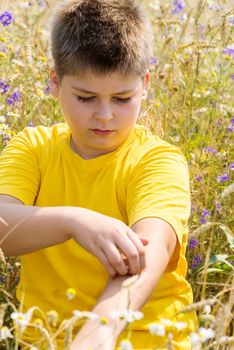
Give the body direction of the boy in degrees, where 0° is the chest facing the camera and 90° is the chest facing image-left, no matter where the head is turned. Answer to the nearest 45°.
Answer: approximately 0°

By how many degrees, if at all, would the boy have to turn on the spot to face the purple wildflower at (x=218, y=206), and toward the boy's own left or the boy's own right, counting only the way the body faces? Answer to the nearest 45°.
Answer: approximately 135° to the boy's own left

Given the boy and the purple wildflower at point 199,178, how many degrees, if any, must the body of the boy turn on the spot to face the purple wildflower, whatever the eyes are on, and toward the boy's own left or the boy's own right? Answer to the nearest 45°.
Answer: approximately 135° to the boy's own left

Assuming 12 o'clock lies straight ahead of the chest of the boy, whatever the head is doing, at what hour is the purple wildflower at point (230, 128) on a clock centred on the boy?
The purple wildflower is roughly at 7 o'clock from the boy.

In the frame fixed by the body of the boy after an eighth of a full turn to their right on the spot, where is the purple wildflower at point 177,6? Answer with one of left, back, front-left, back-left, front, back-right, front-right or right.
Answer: back-right

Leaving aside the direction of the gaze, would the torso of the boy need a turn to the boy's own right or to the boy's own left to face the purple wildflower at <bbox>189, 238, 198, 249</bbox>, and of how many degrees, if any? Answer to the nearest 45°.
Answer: approximately 135° to the boy's own left

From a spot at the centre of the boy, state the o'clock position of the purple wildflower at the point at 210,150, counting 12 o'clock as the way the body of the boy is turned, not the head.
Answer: The purple wildflower is roughly at 7 o'clock from the boy.

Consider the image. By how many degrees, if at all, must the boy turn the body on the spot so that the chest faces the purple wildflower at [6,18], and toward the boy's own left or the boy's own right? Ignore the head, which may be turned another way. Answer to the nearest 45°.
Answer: approximately 180°
